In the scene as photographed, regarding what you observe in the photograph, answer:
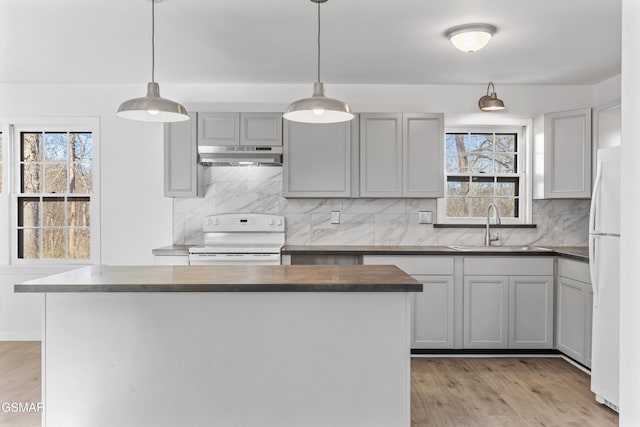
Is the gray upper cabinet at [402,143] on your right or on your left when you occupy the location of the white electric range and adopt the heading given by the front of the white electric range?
on your left

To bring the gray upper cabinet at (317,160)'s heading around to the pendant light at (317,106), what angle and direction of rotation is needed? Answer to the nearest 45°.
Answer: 0° — it already faces it

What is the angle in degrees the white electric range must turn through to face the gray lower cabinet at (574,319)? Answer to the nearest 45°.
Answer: approximately 45° to its left

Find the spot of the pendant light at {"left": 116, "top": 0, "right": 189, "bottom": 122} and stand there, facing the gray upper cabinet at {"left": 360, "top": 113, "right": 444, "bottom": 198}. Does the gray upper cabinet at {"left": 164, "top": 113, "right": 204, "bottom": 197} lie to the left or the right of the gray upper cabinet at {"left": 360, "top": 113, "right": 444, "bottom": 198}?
left

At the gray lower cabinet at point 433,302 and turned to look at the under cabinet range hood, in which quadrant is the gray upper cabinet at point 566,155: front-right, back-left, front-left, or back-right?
back-right

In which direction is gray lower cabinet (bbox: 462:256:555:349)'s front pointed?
toward the camera

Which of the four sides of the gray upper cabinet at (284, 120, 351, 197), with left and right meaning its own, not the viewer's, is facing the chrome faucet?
left

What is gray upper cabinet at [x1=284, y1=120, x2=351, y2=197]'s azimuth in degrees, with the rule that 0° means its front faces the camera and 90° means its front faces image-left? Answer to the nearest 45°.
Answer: approximately 0°

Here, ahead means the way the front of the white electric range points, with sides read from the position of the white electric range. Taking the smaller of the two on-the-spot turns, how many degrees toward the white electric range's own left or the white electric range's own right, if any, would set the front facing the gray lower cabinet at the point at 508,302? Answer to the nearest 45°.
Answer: approximately 45° to the white electric range's own left

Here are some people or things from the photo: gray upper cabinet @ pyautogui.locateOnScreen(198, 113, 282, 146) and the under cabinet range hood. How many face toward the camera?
2

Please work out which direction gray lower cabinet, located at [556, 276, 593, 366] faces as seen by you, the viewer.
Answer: facing the viewer and to the left of the viewer

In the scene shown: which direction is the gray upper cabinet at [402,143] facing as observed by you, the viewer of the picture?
facing the viewer

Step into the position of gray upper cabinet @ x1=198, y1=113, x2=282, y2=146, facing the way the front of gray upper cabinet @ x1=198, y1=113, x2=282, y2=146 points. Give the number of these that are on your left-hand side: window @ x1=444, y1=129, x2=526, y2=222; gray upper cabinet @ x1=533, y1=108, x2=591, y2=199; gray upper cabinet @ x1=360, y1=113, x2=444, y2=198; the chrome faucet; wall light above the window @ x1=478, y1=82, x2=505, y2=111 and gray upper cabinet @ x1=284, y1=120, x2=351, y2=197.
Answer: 6

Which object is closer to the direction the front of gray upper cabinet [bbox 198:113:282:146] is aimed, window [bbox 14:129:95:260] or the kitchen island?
the kitchen island

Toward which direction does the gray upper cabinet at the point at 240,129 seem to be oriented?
toward the camera
